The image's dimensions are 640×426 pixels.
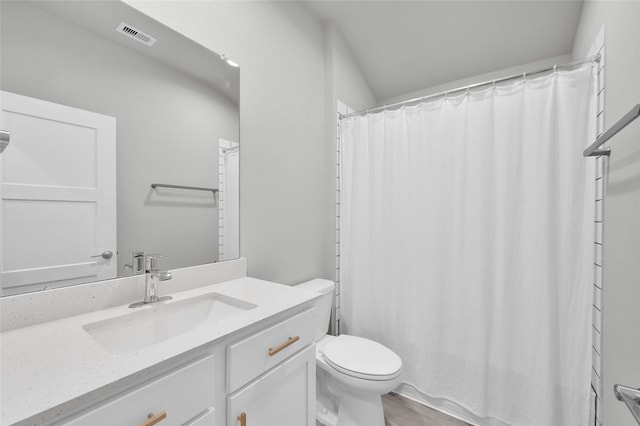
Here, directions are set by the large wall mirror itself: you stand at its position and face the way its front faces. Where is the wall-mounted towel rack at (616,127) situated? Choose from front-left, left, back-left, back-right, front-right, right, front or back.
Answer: front

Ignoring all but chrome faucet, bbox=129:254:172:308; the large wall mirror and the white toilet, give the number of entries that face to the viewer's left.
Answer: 0

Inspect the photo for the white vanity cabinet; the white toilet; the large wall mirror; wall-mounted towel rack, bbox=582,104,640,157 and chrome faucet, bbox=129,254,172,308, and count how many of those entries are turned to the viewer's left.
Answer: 1

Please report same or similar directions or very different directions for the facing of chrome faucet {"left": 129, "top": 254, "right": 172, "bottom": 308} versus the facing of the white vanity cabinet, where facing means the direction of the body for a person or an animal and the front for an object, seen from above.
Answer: same or similar directions

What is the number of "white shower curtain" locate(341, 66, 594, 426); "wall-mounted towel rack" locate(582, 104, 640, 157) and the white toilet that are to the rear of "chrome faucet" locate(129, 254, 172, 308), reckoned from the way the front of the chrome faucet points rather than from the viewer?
0

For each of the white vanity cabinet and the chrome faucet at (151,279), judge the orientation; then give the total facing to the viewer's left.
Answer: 0

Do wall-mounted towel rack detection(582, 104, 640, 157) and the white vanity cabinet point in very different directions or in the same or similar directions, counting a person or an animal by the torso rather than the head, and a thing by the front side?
very different directions

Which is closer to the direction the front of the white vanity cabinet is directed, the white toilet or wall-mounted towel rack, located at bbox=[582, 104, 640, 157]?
the wall-mounted towel rack

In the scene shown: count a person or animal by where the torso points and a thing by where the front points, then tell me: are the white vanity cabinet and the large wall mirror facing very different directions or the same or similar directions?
same or similar directions

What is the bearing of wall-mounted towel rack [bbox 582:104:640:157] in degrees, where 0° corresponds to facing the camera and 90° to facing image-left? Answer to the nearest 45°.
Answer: approximately 90°

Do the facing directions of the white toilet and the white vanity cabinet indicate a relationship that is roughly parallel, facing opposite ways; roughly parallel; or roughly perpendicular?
roughly parallel

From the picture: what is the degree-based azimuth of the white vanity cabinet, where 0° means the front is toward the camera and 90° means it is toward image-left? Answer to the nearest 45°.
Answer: approximately 315°

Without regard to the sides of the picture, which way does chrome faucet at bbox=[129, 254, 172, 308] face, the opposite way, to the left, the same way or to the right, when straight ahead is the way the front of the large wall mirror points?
the same way

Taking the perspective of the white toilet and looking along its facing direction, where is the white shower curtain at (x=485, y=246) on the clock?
The white shower curtain is roughly at 10 o'clock from the white toilet.
